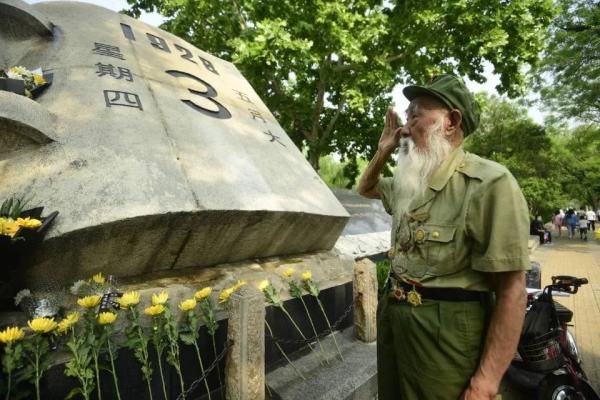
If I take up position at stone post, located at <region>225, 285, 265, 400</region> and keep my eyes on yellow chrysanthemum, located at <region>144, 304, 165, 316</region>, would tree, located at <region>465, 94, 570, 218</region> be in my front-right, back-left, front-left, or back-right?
back-right

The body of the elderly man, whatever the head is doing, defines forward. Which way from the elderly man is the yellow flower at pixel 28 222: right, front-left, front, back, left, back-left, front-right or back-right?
front-right

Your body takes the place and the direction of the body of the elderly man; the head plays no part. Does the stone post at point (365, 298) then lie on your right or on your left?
on your right

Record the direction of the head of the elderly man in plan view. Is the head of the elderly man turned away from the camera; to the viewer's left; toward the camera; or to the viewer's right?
to the viewer's left

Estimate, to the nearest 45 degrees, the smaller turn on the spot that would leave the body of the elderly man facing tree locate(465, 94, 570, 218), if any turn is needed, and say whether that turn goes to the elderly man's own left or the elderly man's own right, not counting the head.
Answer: approximately 135° to the elderly man's own right

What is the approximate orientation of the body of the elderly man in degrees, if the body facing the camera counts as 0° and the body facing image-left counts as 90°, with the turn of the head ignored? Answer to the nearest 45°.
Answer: approximately 45°

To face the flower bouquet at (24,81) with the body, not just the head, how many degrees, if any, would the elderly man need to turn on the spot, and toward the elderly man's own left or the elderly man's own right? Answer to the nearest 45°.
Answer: approximately 45° to the elderly man's own right

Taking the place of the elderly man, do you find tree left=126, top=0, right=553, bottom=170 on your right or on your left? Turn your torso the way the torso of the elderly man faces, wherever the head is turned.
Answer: on your right

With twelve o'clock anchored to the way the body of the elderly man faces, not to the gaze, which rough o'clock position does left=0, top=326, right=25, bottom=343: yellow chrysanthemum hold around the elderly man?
The yellow chrysanthemum is roughly at 1 o'clock from the elderly man.

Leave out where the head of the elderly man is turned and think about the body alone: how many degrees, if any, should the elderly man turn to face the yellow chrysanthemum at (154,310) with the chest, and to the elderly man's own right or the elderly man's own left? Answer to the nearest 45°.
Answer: approximately 45° to the elderly man's own right

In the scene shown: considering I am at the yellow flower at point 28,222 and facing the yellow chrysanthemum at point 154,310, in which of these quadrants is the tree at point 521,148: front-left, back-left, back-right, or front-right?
front-left

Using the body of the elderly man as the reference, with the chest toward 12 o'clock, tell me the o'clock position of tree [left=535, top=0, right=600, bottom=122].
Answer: The tree is roughly at 5 o'clock from the elderly man.
